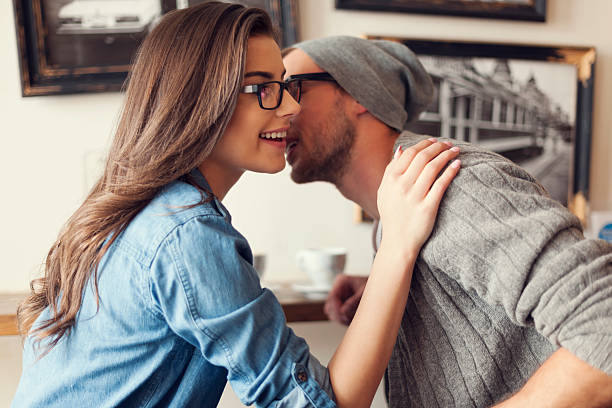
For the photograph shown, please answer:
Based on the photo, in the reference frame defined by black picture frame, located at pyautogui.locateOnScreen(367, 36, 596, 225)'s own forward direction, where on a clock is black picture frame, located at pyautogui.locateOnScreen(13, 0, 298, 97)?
black picture frame, located at pyautogui.locateOnScreen(13, 0, 298, 97) is roughly at 2 o'clock from black picture frame, located at pyautogui.locateOnScreen(367, 36, 596, 225).

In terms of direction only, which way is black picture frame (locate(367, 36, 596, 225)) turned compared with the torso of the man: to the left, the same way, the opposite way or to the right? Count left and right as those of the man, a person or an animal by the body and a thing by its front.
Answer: to the left

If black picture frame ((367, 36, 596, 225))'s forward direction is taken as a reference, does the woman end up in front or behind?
in front

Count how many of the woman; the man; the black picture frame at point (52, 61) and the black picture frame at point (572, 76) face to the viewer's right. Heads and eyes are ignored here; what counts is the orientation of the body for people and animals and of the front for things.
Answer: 1

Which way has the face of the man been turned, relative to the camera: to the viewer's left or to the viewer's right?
to the viewer's left

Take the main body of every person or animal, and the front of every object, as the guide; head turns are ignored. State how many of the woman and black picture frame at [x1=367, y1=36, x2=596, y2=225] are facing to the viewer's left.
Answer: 0

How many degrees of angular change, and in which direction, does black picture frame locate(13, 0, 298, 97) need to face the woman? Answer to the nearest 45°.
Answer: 0° — it already faces them

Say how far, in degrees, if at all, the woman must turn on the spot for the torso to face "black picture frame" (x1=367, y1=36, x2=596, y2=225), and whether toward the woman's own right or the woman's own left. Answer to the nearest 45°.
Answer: approximately 45° to the woman's own left

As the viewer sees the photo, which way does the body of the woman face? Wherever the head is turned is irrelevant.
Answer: to the viewer's right

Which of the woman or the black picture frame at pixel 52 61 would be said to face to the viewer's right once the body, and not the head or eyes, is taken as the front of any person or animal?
the woman

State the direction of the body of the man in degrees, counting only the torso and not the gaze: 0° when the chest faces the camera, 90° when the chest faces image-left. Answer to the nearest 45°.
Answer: approximately 90°
